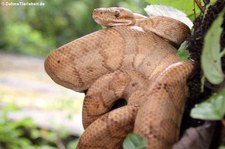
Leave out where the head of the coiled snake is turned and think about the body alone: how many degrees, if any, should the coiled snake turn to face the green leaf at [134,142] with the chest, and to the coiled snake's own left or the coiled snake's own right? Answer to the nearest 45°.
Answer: approximately 90° to the coiled snake's own left

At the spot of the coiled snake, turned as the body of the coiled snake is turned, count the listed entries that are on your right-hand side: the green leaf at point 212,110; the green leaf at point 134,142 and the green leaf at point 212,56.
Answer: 0

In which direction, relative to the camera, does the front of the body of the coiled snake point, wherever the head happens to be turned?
to the viewer's left
